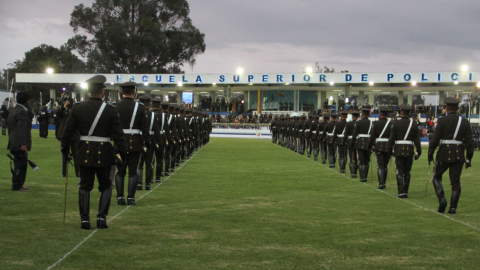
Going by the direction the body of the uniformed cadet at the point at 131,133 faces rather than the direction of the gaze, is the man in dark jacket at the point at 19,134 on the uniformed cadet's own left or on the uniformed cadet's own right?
on the uniformed cadet's own left

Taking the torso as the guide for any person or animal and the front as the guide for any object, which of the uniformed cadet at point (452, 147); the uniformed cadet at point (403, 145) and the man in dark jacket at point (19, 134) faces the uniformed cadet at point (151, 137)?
the man in dark jacket

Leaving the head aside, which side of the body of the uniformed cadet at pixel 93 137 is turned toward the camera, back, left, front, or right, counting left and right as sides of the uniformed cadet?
back

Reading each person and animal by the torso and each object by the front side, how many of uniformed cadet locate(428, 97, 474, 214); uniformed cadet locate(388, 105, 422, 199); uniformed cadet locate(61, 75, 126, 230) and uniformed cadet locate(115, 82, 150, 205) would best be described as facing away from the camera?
4

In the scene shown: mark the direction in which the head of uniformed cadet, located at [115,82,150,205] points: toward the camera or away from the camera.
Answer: away from the camera

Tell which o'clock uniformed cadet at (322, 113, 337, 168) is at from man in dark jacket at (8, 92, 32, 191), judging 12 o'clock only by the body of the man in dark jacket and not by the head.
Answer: The uniformed cadet is roughly at 11 o'clock from the man in dark jacket.

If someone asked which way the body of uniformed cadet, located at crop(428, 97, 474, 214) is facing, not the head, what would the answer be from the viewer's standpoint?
away from the camera

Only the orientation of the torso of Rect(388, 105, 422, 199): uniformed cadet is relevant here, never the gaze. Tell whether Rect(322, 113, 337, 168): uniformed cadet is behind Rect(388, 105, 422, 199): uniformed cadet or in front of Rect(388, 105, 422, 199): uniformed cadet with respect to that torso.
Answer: in front

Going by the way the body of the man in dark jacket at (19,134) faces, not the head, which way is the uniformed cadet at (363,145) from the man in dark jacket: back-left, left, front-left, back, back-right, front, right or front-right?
front

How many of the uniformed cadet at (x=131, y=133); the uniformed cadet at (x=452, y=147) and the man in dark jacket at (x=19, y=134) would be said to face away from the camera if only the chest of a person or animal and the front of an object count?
2

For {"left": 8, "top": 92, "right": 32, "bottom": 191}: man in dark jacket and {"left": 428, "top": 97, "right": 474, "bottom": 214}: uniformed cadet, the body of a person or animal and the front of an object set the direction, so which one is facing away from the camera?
the uniformed cadet

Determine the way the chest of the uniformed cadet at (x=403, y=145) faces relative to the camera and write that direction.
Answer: away from the camera

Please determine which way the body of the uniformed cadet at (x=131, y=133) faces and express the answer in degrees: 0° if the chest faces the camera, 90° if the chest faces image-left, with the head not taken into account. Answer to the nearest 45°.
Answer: approximately 180°

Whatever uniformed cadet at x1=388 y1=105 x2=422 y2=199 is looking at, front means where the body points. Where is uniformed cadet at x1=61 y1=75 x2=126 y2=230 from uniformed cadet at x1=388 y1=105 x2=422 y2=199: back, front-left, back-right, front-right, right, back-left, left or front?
back-left

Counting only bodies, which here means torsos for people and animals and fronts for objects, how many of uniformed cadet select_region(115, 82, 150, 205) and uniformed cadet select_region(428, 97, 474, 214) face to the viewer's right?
0

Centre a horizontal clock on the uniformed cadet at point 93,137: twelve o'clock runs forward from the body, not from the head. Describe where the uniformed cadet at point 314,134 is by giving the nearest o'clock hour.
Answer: the uniformed cadet at point 314,134 is roughly at 1 o'clock from the uniformed cadet at point 93,137.

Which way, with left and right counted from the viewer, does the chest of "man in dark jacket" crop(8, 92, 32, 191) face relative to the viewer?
facing to the right of the viewer

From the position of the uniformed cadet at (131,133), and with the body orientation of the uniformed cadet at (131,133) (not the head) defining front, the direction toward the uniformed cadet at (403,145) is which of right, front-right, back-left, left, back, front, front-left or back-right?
right

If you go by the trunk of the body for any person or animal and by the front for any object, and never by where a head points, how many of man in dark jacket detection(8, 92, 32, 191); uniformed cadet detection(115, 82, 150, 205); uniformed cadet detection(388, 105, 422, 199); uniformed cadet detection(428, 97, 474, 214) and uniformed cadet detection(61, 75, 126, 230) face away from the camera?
4
